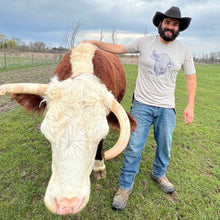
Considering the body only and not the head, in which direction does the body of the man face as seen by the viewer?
toward the camera

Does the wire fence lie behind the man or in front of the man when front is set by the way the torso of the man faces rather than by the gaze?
behind

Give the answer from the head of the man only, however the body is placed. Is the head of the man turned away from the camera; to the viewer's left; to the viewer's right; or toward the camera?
toward the camera
